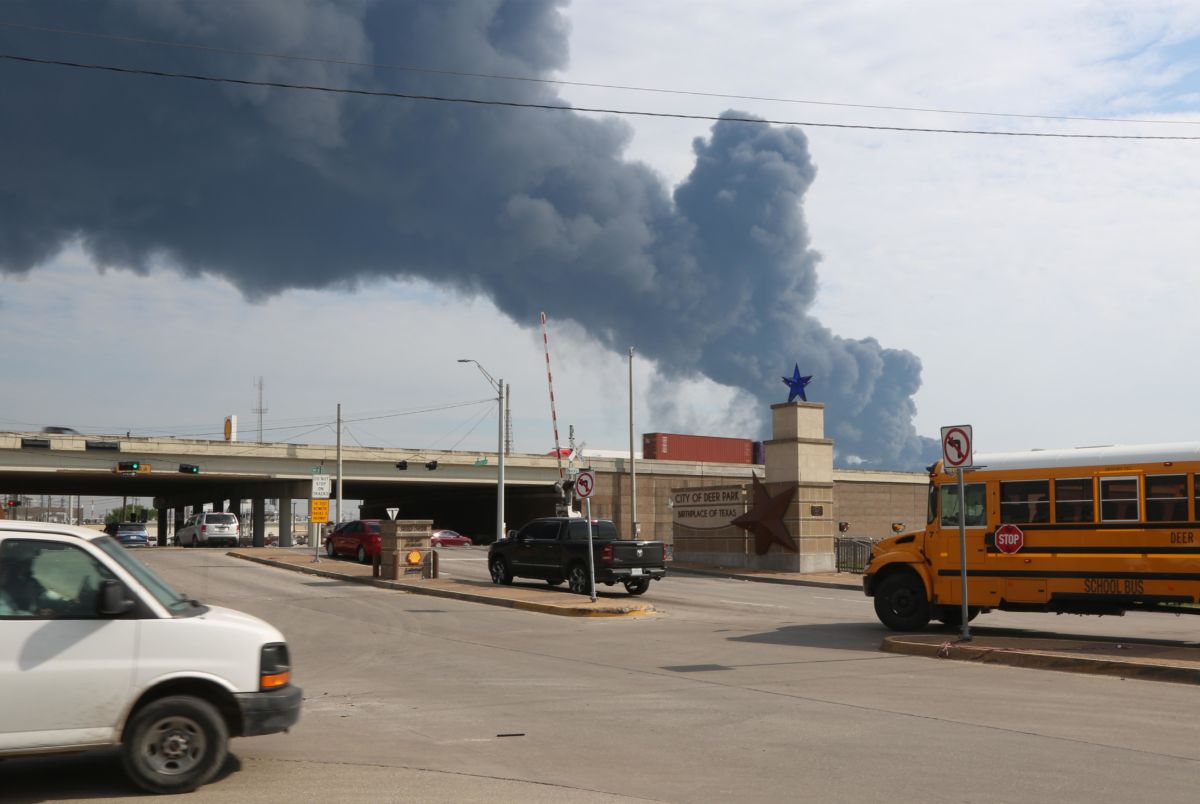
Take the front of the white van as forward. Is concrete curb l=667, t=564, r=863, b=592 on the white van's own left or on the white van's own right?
on the white van's own left

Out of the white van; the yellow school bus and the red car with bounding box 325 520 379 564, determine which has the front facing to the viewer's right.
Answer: the white van

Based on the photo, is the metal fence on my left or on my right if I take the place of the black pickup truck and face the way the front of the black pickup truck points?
on my right

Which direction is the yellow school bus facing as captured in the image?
to the viewer's left

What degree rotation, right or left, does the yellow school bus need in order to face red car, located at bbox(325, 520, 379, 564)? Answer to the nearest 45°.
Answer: approximately 45° to its right

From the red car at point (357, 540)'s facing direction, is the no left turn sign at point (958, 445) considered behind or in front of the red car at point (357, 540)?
behind

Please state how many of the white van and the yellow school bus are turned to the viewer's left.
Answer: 1

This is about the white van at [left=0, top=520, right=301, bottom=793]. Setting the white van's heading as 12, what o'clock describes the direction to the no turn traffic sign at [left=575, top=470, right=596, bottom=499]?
The no turn traffic sign is roughly at 10 o'clock from the white van.

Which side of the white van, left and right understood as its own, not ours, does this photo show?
right
